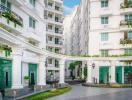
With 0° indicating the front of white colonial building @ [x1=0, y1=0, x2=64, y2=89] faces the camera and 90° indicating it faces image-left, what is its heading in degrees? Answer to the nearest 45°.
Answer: approximately 315°
